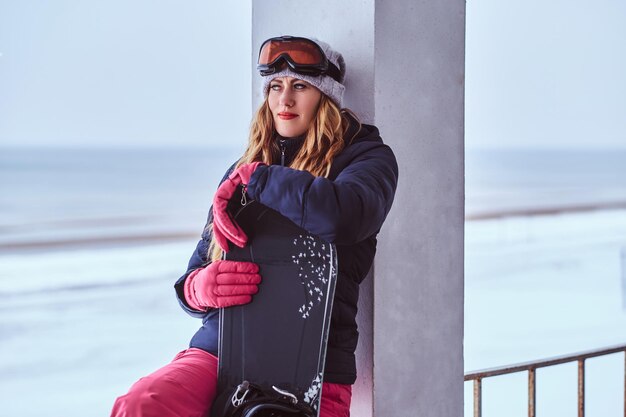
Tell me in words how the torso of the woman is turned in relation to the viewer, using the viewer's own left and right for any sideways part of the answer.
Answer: facing the viewer and to the left of the viewer

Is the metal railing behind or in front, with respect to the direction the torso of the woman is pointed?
behind
